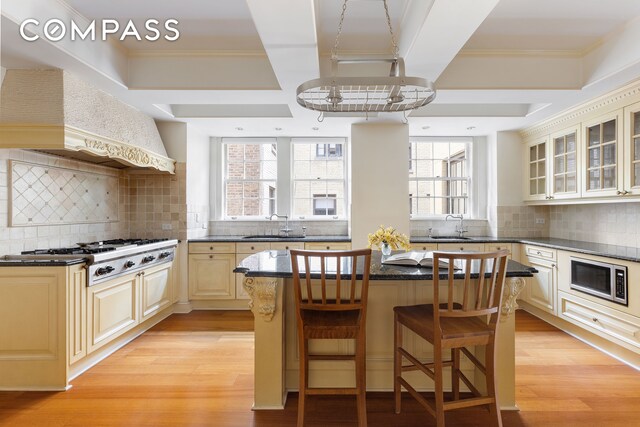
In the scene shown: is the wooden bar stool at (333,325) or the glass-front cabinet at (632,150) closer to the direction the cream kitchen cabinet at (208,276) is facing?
the wooden bar stool

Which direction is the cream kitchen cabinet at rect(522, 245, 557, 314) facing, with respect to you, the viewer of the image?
facing the viewer and to the left of the viewer

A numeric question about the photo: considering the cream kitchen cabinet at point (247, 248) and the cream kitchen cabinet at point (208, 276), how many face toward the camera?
2

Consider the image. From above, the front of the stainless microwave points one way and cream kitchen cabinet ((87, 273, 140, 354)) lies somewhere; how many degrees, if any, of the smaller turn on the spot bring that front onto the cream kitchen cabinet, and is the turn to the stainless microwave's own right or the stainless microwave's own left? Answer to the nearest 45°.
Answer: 0° — it already faces it

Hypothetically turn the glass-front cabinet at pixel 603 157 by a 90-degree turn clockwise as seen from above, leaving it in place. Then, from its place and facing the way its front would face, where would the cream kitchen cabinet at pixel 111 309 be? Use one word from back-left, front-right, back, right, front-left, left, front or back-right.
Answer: left

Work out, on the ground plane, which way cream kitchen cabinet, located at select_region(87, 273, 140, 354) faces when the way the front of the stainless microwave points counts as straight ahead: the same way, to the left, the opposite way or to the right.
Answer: the opposite way

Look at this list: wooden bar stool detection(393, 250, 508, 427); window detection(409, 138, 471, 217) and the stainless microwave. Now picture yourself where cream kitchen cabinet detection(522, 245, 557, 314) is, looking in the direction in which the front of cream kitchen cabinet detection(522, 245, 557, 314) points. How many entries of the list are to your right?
1

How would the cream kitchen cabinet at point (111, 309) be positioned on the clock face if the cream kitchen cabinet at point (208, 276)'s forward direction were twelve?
the cream kitchen cabinet at point (111, 309) is roughly at 1 o'clock from the cream kitchen cabinet at point (208, 276).

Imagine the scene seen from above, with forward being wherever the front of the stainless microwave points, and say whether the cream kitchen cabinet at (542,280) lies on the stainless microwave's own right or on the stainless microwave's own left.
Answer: on the stainless microwave's own right

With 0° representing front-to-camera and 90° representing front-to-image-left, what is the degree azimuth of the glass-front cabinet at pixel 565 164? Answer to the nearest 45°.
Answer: approximately 45°

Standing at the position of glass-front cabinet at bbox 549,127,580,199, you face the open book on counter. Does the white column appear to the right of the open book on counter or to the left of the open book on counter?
right

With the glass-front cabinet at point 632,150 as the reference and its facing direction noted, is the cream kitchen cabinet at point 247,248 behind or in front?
in front

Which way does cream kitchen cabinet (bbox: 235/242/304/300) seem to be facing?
toward the camera

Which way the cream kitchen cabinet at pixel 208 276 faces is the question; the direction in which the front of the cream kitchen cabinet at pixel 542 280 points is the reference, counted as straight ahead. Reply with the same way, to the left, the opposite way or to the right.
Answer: to the left
